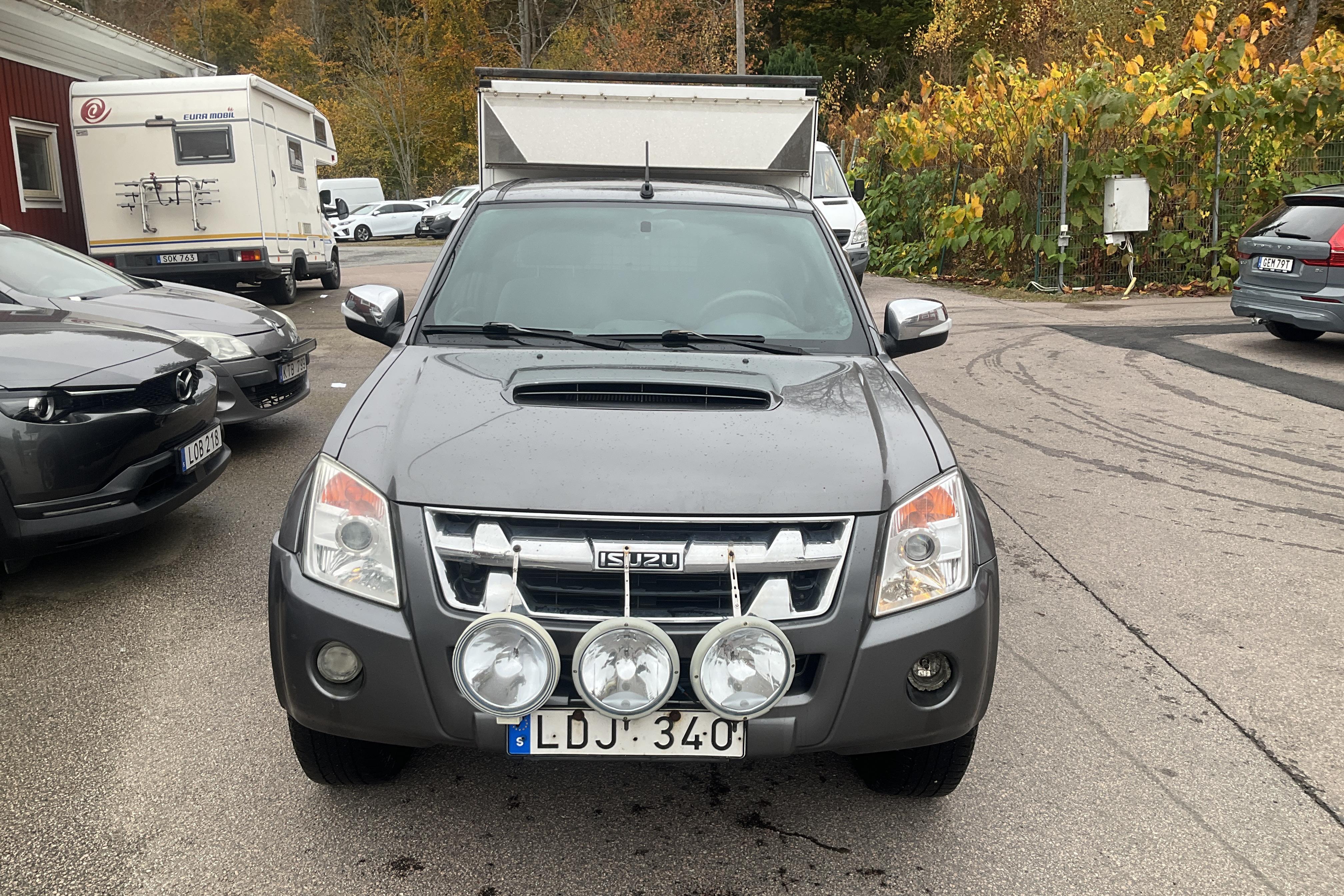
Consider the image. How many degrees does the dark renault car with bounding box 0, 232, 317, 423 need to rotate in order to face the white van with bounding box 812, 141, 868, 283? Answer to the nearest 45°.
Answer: approximately 90° to its left

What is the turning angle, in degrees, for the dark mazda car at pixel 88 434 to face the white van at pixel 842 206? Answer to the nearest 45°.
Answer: approximately 90° to its left

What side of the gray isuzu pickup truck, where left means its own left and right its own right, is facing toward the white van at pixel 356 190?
back

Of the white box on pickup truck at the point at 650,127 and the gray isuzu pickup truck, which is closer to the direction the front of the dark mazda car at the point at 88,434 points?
the gray isuzu pickup truck

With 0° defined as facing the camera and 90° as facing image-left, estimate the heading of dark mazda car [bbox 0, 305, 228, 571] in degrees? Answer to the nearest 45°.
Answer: approximately 315°

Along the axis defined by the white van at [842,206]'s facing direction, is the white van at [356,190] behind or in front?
behind

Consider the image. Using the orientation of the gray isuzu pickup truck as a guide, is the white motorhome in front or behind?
behind

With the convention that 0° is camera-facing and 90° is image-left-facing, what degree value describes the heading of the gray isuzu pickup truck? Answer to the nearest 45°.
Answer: approximately 0°
